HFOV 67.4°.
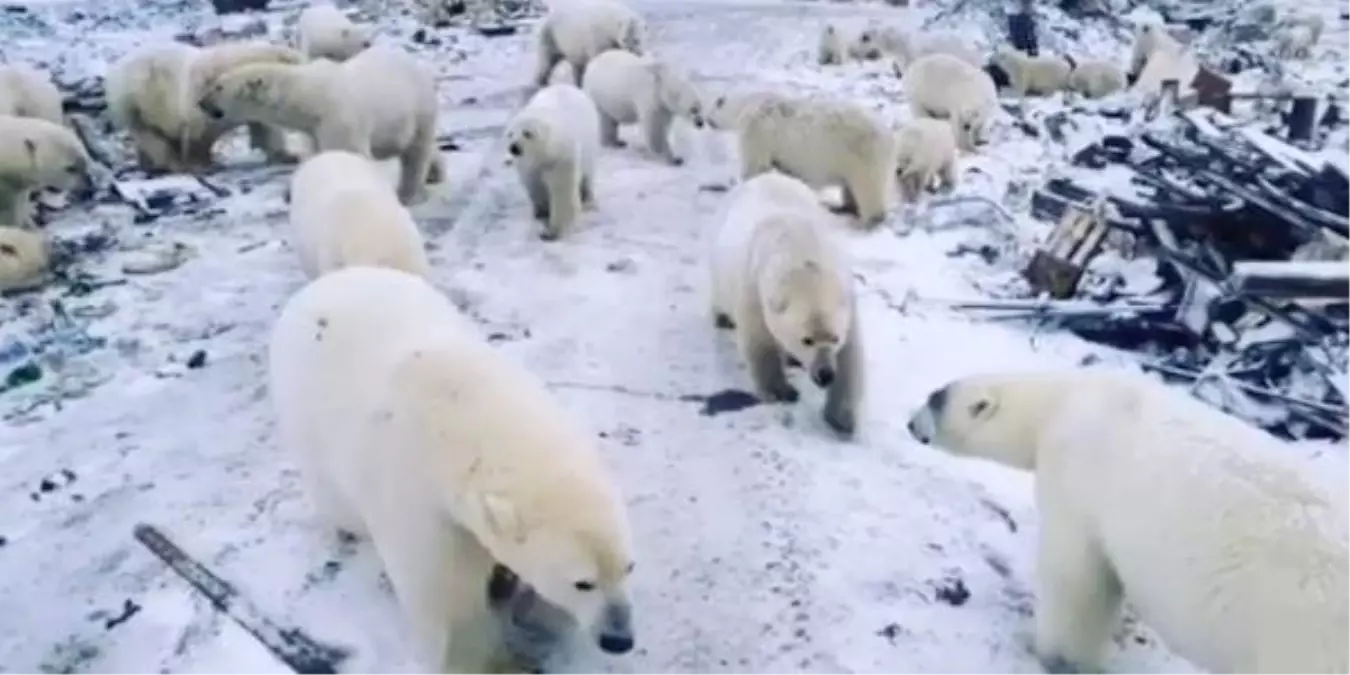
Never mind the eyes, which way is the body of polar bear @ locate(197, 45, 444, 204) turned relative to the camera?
to the viewer's left

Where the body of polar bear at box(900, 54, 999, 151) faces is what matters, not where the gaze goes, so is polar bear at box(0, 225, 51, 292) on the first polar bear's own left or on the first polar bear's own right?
on the first polar bear's own right

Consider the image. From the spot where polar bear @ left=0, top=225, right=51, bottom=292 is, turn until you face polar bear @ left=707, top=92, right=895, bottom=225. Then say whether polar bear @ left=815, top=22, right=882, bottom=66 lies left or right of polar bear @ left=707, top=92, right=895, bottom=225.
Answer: left

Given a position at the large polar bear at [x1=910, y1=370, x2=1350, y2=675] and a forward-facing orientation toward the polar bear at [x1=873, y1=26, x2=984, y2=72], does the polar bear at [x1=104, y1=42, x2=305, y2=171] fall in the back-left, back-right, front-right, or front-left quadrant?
front-left

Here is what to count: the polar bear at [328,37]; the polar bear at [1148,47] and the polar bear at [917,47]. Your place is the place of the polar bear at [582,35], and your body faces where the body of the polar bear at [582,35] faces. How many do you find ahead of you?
2

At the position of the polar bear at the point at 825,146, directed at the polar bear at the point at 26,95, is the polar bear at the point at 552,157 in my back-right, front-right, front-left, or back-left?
front-left

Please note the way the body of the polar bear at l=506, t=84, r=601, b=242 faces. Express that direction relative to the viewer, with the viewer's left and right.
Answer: facing the viewer and to the left of the viewer

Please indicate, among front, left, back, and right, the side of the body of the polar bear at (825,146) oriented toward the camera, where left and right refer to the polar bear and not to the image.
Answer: left

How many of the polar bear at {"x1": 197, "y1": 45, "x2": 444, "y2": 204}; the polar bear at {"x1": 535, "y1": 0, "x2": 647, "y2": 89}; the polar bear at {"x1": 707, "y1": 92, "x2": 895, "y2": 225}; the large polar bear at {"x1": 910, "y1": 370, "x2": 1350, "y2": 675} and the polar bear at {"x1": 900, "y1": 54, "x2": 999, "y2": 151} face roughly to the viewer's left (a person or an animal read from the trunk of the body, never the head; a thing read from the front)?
3

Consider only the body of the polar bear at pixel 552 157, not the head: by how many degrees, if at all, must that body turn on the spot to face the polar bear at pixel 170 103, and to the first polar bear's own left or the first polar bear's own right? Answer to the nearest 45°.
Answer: approximately 90° to the first polar bear's own right

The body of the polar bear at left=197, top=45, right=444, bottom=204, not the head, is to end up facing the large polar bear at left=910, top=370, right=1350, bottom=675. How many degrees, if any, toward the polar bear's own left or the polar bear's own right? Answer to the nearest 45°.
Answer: approximately 90° to the polar bear's own left

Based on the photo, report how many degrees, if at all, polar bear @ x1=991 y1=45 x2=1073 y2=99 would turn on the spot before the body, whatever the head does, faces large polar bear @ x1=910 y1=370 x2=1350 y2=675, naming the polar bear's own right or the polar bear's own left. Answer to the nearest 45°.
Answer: approximately 90° to the polar bear's own left
